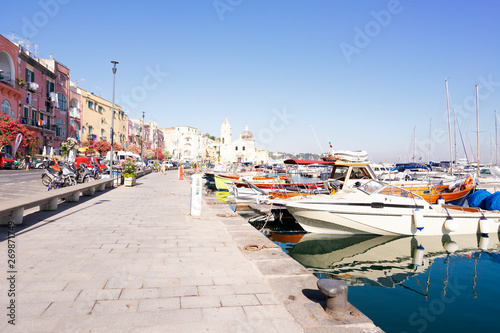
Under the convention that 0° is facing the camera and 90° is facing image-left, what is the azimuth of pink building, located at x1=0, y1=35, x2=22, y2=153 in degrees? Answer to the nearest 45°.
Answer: approximately 315°

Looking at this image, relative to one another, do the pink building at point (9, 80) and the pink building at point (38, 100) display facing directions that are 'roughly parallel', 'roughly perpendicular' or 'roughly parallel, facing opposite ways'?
roughly parallel

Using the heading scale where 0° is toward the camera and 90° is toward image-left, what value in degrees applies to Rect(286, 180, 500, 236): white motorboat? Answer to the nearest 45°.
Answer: approximately 90°

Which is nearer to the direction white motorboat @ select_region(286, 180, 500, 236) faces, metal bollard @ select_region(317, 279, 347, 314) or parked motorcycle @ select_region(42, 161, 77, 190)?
the parked motorcycle

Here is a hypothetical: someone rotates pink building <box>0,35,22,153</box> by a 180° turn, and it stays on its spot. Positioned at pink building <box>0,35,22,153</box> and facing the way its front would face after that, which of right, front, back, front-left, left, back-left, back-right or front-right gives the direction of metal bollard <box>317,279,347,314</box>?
back-left

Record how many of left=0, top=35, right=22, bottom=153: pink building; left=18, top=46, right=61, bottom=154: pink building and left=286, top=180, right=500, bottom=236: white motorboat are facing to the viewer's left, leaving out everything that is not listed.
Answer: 1

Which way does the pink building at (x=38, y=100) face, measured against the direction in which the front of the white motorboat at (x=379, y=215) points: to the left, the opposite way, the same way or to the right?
the opposite way

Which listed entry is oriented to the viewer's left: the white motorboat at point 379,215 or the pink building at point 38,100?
the white motorboat

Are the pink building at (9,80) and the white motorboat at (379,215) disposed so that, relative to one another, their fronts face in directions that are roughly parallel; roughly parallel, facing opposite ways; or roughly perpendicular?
roughly parallel, facing opposite ways

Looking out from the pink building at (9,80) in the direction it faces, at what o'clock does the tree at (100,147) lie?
The tree is roughly at 9 o'clock from the pink building.

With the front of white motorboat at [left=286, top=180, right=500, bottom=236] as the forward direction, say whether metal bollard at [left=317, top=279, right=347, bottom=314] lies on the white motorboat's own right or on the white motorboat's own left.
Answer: on the white motorboat's own left

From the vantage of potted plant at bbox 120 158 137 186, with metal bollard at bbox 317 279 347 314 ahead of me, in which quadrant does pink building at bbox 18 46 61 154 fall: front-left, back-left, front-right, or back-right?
back-right

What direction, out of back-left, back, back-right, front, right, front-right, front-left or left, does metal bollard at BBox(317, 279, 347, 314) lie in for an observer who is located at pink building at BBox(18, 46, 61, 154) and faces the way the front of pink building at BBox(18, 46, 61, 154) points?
front-right

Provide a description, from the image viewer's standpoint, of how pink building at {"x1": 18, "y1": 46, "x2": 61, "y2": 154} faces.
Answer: facing the viewer and to the right of the viewer
